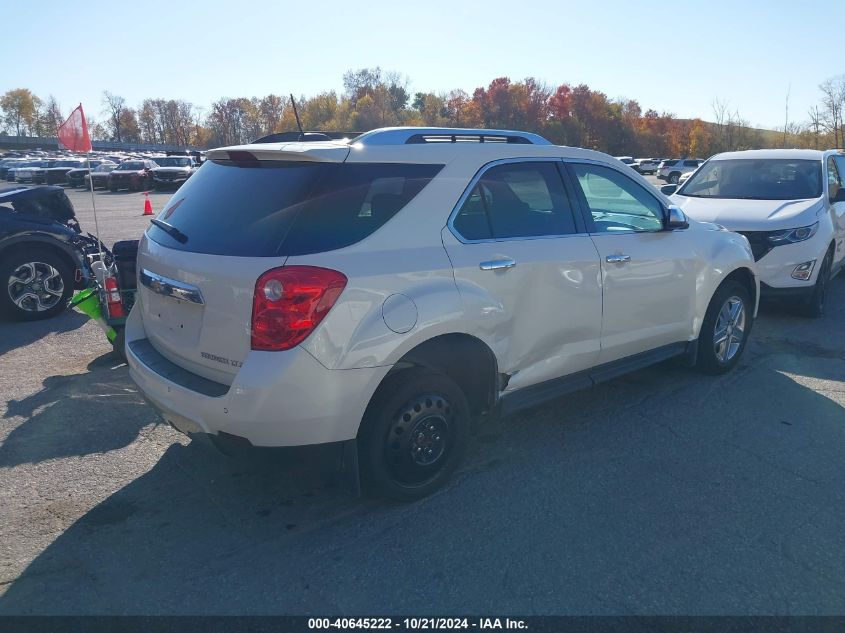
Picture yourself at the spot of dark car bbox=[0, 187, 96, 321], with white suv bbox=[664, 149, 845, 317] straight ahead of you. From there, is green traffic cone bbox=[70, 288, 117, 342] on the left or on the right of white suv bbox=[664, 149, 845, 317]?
right

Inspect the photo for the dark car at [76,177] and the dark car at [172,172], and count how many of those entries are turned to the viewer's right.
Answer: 0

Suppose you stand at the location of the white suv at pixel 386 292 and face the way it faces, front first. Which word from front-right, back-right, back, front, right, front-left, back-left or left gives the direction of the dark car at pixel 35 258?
left

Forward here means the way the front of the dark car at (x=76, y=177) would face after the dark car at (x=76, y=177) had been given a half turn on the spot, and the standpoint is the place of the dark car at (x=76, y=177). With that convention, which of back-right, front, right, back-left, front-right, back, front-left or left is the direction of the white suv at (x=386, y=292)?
back-right

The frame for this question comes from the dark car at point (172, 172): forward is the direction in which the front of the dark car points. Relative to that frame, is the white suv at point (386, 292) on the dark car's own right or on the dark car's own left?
on the dark car's own left

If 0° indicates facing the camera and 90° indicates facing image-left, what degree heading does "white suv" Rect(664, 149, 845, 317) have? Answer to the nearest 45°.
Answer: approximately 45°

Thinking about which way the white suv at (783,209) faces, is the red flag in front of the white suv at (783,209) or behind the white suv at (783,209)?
in front

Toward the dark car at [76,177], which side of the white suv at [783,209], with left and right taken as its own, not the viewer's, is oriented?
right

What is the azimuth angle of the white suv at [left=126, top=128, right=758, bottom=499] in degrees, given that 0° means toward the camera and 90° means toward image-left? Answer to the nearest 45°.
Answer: approximately 225°
